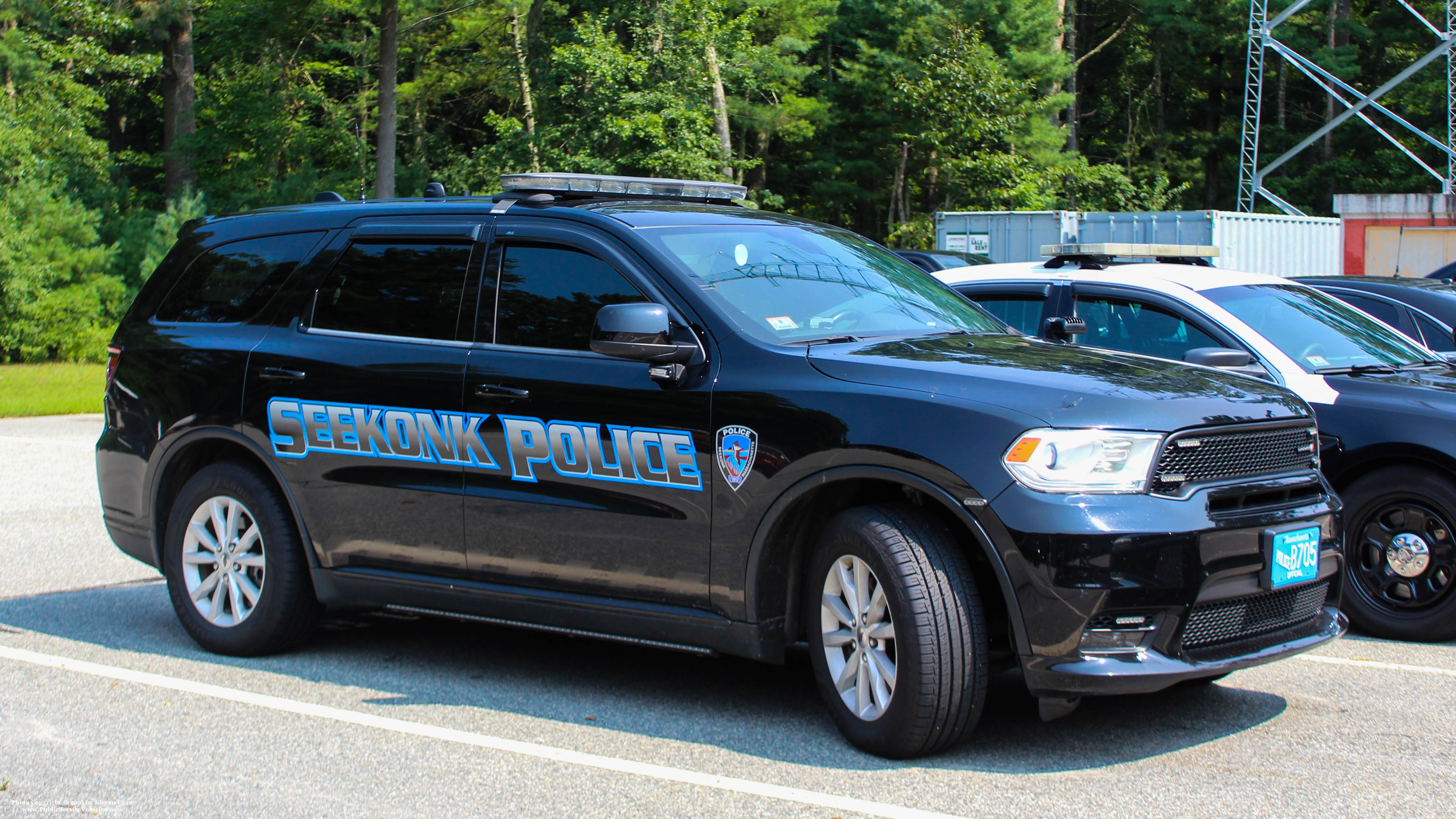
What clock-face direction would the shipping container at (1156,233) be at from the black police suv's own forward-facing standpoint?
The shipping container is roughly at 8 o'clock from the black police suv.

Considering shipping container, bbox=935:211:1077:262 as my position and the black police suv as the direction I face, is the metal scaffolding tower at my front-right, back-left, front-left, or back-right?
back-left

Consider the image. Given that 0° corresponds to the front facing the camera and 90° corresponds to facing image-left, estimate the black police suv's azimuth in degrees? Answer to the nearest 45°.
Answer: approximately 315°

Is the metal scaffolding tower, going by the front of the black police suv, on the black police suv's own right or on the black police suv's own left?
on the black police suv's own left

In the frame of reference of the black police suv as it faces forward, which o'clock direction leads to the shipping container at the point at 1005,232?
The shipping container is roughly at 8 o'clock from the black police suv.
